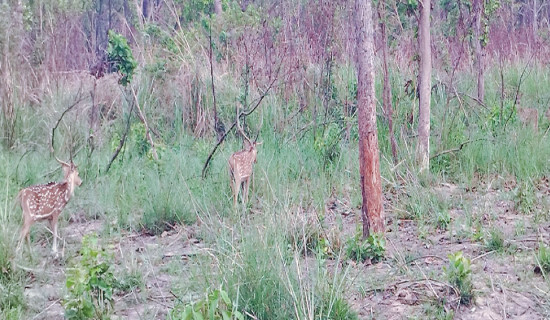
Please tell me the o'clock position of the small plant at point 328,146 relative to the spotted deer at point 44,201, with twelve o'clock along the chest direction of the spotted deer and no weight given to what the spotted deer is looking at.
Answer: The small plant is roughly at 11 o'clock from the spotted deer.

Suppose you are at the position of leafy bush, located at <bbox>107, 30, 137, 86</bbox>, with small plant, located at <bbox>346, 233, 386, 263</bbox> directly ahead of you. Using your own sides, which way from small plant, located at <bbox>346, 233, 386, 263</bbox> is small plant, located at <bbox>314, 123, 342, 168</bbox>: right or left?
left

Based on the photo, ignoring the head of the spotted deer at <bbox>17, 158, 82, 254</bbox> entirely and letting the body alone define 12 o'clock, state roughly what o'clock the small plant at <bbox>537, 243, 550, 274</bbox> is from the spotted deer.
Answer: The small plant is roughly at 1 o'clock from the spotted deer.

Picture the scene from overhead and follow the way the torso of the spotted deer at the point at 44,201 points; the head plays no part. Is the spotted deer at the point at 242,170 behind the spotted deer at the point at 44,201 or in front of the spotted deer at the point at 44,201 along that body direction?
in front

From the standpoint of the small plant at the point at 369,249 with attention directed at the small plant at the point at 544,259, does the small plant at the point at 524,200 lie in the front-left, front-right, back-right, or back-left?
front-left

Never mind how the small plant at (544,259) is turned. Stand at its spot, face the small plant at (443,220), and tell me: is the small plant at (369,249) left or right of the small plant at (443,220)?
left

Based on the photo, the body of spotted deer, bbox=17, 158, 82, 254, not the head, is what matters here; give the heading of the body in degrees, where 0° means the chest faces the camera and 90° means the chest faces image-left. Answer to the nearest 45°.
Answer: approximately 270°

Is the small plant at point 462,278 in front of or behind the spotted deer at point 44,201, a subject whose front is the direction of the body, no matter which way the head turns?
in front

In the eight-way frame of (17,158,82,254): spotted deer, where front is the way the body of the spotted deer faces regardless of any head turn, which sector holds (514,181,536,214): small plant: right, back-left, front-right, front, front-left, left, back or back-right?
front

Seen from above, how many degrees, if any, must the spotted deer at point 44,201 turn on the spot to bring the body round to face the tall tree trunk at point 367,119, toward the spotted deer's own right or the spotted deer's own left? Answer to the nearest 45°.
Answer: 0° — it already faces it
